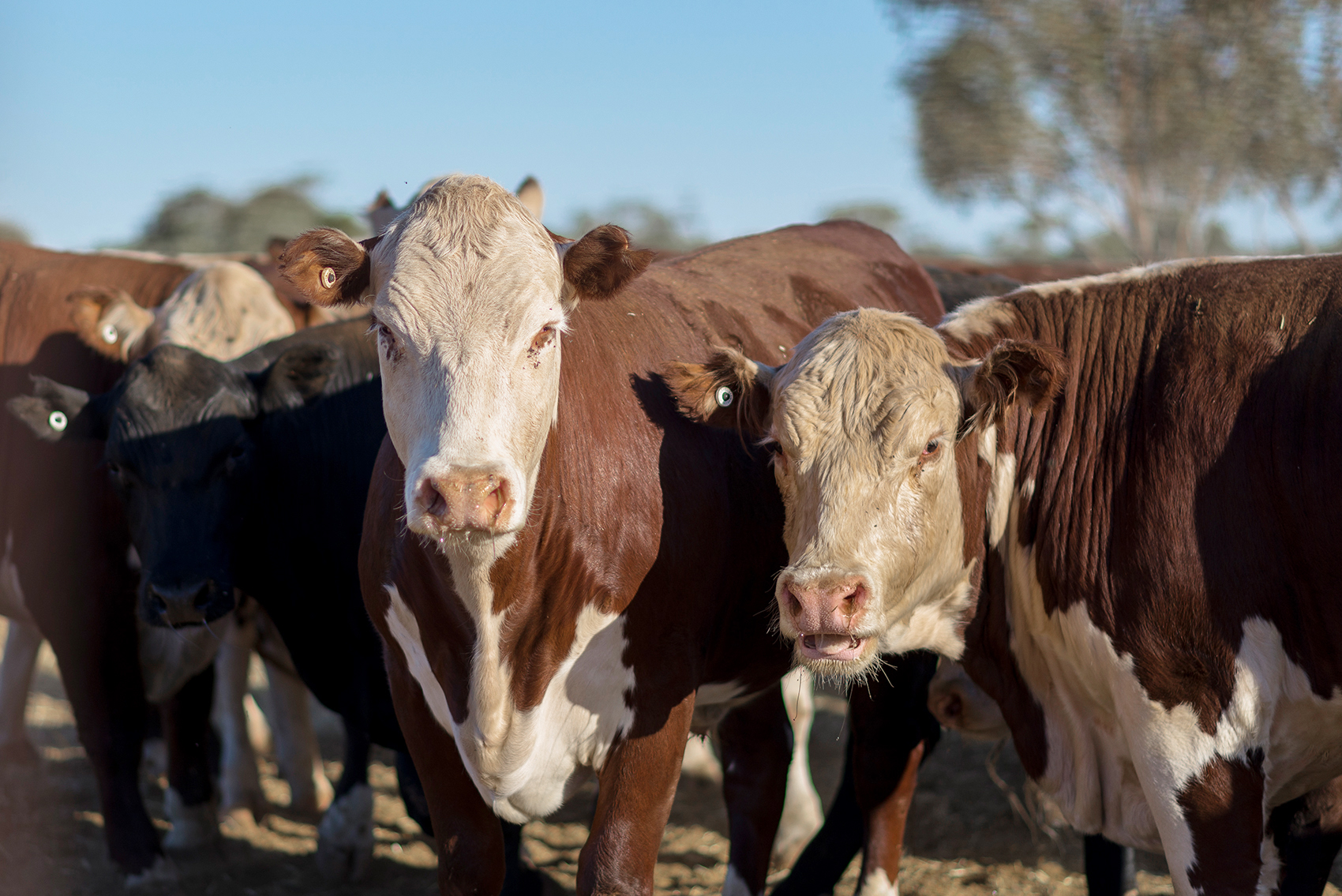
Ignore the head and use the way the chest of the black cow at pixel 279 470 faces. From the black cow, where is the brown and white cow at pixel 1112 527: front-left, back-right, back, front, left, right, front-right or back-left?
left

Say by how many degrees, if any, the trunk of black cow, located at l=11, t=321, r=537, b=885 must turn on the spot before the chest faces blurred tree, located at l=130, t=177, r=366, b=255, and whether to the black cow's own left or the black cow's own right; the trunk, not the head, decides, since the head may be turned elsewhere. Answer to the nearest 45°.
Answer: approximately 135° to the black cow's own right

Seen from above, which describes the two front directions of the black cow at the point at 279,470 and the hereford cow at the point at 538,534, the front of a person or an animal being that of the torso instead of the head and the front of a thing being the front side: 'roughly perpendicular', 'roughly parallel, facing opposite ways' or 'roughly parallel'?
roughly parallel

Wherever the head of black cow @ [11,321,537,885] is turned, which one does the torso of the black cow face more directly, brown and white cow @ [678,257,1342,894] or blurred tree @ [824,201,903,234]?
the brown and white cow

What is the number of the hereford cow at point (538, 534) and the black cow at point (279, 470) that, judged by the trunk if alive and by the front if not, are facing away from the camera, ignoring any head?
0

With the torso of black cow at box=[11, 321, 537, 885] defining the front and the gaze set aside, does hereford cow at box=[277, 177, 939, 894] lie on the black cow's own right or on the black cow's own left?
on the black cow's own left

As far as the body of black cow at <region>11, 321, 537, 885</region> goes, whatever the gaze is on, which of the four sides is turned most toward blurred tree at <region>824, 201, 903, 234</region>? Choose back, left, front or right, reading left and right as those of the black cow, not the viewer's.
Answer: back

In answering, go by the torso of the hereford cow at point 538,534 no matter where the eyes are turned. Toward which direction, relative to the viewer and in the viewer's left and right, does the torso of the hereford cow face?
facing the viewer and to the left of the viewer

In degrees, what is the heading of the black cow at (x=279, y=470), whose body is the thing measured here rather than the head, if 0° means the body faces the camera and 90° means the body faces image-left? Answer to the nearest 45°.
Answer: approximately 45°

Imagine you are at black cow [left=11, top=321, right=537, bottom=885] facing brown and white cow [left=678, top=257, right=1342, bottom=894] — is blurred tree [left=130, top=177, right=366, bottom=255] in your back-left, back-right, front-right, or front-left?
back-left

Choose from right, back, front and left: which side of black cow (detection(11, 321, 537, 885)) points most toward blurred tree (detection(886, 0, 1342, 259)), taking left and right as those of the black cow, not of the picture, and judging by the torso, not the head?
back

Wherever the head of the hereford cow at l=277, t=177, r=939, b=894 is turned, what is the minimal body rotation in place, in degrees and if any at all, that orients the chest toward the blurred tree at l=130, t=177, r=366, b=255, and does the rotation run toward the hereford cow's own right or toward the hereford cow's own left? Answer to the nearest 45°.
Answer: approximately 135° to the hereford cow's own right

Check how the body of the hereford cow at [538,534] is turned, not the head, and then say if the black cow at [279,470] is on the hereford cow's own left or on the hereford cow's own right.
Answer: on the hereford cow's own right

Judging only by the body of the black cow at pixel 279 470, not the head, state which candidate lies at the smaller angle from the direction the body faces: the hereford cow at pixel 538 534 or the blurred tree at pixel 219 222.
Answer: the hereford cow
